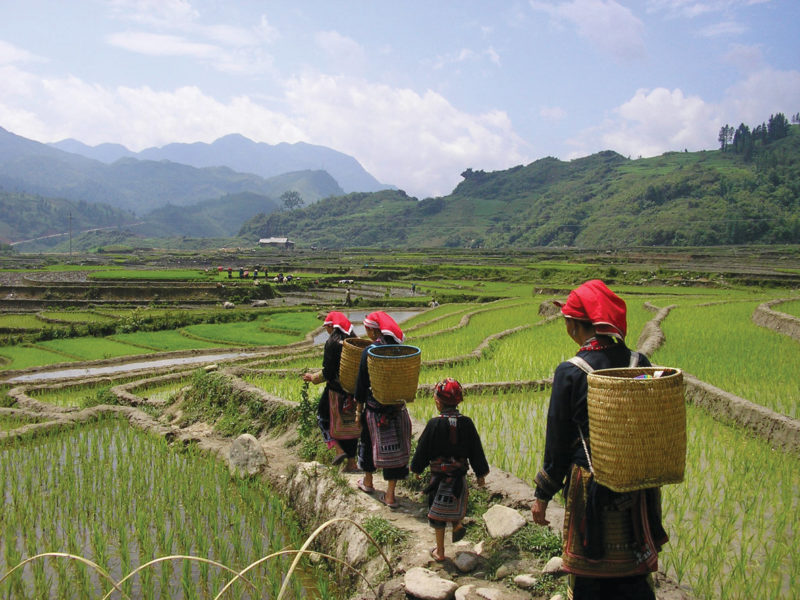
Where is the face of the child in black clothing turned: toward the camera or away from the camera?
away from the camera

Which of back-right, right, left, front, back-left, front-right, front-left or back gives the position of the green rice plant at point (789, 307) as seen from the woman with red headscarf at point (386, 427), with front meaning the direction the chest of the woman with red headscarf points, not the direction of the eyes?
right

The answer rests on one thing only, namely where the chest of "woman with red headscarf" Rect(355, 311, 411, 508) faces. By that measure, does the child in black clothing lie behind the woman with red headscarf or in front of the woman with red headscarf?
behind

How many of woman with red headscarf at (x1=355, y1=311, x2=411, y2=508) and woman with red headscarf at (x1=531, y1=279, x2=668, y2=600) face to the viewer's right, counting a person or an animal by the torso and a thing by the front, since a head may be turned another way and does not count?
0

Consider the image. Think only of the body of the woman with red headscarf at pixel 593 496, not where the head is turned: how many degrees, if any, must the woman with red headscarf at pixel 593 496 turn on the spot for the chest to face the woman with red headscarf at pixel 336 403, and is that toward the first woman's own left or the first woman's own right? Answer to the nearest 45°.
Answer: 0° — they already face them

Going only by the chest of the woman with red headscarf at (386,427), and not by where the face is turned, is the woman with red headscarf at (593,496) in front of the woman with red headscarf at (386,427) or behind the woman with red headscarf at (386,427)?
behind

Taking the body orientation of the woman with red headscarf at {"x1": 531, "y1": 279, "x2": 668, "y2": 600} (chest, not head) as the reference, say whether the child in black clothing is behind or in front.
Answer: in front

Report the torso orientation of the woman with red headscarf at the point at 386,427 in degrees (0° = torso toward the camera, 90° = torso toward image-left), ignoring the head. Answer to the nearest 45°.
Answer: approximately 135°

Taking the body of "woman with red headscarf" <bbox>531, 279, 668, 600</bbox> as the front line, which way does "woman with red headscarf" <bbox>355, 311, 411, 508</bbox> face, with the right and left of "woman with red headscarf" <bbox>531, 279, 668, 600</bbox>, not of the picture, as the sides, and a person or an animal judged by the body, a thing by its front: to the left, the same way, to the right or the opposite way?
the same way

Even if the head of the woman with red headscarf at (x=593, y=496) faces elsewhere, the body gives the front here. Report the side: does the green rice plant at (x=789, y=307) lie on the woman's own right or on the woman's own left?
on the woman's own right

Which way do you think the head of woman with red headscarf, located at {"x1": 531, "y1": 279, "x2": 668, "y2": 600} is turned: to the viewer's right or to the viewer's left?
to the viewer's left

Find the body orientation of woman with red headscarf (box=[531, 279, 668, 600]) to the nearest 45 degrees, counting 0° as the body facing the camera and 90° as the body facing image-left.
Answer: approximately 135°
